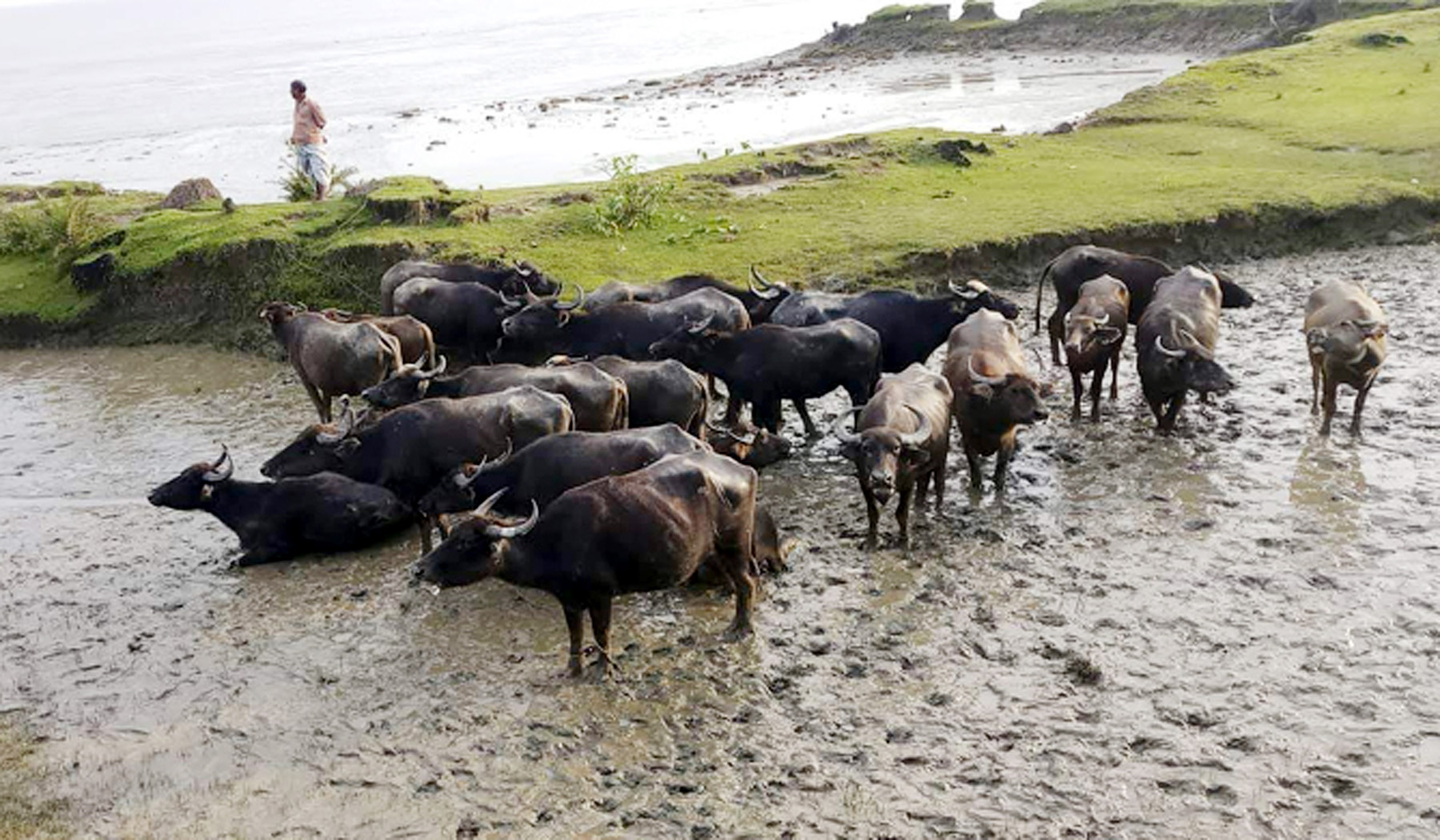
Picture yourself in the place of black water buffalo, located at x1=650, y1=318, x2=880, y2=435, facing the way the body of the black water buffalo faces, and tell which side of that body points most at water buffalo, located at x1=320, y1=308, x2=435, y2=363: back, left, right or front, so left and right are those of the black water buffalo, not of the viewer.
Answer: front

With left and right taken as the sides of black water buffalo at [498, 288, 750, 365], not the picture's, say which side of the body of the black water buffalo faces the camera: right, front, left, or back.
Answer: left

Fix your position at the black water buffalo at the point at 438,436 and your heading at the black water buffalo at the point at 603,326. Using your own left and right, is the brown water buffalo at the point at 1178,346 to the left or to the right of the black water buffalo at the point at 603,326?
right

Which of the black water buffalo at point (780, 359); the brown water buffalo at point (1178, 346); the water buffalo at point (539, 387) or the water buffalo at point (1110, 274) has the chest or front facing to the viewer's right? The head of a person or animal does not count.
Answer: the water buffalo at point (1110, 274)

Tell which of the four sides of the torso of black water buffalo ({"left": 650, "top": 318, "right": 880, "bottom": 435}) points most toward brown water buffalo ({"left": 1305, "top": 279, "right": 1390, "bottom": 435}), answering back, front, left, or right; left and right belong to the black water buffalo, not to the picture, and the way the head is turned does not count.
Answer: back

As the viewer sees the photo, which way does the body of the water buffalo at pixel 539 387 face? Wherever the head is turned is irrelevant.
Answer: to the viewer's left

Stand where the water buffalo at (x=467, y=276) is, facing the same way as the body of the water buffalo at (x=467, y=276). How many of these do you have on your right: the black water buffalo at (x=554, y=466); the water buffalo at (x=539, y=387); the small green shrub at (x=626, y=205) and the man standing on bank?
2

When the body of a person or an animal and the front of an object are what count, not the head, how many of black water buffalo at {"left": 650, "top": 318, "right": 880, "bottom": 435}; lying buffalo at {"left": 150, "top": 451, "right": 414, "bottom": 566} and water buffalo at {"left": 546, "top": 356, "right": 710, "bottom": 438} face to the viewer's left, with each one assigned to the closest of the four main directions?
3

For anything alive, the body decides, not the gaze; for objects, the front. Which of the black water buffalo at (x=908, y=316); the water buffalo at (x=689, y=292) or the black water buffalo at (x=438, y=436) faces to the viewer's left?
the black water buffalo at (x=438, y=436)

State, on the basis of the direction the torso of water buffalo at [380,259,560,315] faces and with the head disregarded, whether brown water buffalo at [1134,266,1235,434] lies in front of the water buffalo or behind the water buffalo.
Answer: in front

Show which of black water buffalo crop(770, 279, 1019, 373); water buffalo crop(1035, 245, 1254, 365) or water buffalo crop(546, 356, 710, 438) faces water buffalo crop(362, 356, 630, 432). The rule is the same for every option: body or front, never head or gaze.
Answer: water buffalo crop(546, 356, 710, 438)

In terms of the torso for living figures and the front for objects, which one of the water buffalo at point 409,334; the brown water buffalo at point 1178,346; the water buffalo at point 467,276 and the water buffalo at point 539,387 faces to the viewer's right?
the water buffalo at point 467,276

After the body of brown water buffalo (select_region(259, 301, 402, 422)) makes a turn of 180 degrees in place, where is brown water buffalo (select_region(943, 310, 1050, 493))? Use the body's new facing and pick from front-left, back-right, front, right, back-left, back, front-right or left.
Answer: front

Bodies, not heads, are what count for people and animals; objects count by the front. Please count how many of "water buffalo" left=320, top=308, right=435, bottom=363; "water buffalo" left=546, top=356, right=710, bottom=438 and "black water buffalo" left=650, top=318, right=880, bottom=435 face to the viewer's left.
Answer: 3

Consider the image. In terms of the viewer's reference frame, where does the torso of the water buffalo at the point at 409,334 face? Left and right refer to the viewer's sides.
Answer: facing to the left of the viewer

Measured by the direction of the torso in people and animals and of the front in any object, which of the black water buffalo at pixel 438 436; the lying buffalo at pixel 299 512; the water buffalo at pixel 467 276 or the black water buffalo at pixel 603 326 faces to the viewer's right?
the water buffalo

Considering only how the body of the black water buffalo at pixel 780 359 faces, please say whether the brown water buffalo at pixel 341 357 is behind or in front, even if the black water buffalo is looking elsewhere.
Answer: in front

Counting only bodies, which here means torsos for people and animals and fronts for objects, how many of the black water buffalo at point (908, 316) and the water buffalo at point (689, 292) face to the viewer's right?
2

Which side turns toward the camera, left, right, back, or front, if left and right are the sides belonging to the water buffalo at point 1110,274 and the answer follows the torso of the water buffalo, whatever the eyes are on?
right

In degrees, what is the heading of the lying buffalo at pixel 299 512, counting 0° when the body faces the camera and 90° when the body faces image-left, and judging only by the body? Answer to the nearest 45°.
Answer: approximately 90°
